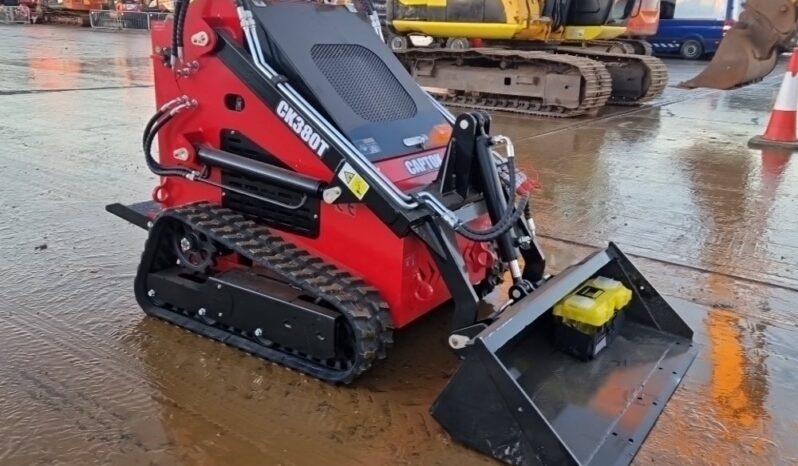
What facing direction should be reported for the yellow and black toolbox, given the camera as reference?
facing the viewer and to the right of the viewer

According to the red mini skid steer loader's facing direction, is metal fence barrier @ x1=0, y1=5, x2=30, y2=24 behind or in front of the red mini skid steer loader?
behind

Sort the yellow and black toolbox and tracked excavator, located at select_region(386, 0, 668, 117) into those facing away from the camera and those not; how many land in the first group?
0

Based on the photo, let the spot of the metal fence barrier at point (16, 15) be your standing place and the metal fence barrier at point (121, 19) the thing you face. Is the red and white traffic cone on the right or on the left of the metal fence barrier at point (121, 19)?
right

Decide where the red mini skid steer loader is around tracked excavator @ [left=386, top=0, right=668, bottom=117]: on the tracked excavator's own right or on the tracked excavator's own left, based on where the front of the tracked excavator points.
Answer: on the tracked excavator's own right

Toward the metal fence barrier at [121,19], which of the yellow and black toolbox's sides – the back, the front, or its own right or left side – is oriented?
back

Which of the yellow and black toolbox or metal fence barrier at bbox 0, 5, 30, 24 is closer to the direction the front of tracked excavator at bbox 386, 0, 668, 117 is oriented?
the yellow and black toolbox

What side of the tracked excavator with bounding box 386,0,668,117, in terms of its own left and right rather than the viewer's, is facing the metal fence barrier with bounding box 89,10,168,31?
back

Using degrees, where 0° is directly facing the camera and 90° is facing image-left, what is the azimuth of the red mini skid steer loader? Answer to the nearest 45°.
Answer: approximately 315°

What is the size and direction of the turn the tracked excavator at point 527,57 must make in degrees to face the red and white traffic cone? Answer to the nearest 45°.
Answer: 0° — it already faces it

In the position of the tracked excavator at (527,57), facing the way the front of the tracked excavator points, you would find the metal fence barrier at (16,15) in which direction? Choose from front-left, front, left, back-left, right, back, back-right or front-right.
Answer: back

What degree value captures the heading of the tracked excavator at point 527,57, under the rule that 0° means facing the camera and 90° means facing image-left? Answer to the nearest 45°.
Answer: approximately 315°

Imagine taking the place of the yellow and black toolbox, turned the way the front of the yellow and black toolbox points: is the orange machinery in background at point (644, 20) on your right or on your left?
on your left

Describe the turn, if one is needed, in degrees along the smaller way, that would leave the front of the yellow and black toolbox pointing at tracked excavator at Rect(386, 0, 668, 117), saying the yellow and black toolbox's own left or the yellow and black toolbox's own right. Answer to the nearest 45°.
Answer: approximately 135° to the yellow and black toolbox's own left

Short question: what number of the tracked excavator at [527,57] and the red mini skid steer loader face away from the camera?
0
